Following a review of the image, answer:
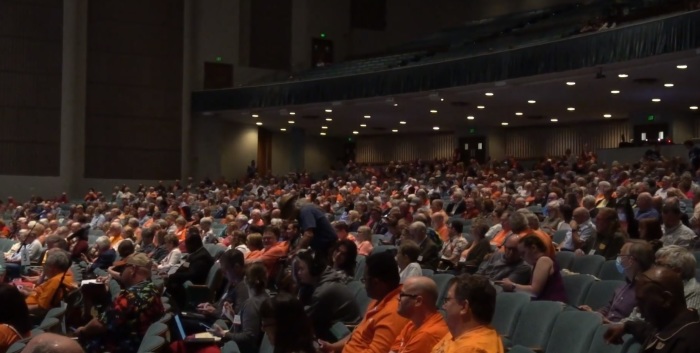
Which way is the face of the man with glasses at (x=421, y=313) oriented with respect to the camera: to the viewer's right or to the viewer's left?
to the viewer's left

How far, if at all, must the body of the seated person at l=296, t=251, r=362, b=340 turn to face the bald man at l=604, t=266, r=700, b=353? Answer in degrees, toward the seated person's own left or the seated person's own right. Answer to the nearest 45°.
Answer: approximately 135° to the seated person's own left

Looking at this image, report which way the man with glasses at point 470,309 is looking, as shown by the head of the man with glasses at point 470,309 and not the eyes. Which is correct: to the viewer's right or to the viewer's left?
to the viewer's left

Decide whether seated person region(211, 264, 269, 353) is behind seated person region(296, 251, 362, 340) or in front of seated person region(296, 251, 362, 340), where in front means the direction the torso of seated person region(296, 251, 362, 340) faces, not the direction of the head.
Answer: in front

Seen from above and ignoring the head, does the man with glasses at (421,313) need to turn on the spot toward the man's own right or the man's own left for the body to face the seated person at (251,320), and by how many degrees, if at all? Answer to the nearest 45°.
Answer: approximately 45° to the man's own right

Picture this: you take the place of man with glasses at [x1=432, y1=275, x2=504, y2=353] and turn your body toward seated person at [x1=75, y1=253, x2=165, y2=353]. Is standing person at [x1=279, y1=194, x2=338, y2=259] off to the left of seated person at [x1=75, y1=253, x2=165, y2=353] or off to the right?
right
